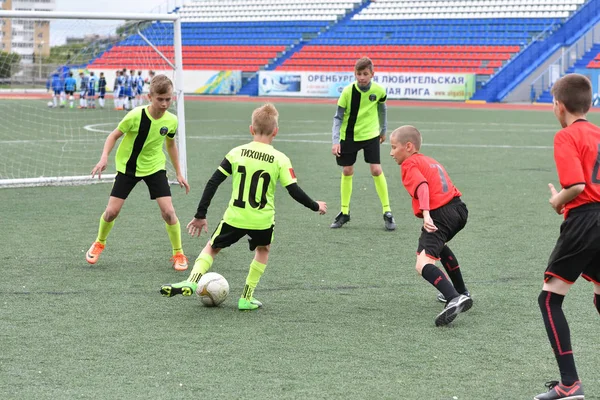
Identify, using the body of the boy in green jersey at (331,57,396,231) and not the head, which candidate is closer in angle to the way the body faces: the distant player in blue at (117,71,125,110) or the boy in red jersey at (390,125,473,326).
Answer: the boy in red jersey

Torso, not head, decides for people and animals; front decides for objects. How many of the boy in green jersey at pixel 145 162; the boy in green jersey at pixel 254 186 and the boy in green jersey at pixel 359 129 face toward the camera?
2

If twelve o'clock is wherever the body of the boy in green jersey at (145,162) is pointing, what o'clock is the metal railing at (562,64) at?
The metal railing is roughly at 7 o'clock from the boy in green jersey.

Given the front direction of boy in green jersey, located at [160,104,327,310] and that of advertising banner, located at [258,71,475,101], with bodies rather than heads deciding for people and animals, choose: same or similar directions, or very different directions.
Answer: very different directions

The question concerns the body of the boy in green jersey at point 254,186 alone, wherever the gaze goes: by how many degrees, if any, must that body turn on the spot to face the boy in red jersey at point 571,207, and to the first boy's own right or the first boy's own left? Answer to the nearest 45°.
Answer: approximately 135° to the first boy's own right

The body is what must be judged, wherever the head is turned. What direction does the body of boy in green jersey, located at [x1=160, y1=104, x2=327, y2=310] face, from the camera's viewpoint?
away from the camera

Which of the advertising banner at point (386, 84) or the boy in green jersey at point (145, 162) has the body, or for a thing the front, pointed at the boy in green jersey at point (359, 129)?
the advertising banner

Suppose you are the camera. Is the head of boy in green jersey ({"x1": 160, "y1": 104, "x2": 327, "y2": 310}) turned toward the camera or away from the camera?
away from the camera

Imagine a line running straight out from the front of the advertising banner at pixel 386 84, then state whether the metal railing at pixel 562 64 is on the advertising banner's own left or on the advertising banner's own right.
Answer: on the advertising banner's own left
